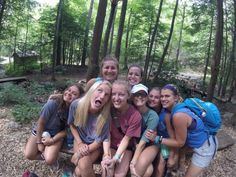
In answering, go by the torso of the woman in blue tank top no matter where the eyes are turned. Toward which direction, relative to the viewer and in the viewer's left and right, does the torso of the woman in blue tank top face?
facing to the left of the viewer

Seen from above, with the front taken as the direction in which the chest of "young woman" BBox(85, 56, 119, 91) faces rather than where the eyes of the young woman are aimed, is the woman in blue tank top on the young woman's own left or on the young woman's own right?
on the young woman's own left

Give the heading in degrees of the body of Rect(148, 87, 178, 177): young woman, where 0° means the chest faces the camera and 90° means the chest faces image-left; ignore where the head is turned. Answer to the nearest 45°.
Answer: approximately 45°

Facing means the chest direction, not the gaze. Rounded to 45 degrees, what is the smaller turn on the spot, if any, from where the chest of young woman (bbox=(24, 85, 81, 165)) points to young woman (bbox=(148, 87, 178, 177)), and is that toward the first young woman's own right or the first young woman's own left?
approximately 45° to the first young woman's own left

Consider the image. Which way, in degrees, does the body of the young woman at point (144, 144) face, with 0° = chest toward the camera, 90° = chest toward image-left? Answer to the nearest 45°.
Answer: approximately 45°

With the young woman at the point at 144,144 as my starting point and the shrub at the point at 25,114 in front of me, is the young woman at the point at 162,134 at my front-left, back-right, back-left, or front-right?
back-right

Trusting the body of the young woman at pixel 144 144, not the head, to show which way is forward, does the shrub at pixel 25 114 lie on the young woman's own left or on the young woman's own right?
on the young woman's own right
